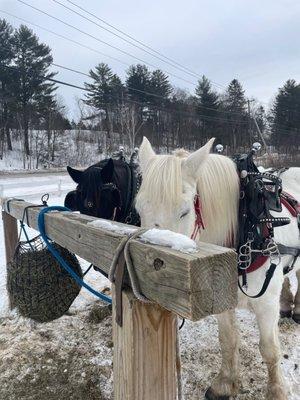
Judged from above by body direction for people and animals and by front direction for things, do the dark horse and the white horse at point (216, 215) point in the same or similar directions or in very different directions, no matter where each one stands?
same or similar directions

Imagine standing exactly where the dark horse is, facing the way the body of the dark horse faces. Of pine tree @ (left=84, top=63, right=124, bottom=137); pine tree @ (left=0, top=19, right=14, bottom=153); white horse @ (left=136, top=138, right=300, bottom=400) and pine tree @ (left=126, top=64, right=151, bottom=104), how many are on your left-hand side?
1

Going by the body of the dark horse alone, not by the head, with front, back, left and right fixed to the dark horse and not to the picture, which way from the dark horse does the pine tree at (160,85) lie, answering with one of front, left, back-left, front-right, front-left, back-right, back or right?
back-right

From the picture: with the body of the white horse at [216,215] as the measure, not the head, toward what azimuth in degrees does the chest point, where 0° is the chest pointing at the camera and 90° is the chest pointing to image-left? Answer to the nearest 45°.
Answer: approximately 45°

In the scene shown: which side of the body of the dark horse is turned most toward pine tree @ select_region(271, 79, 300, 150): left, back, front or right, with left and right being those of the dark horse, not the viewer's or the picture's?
back

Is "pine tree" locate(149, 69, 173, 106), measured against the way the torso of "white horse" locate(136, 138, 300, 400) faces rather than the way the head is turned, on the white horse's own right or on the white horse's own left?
on the white horse's own right

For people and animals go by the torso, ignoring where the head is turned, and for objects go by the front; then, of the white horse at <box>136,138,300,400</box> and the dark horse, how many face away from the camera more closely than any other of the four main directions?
0

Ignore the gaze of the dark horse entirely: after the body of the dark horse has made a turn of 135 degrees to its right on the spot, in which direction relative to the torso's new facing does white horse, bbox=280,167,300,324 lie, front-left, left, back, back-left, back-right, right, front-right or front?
right

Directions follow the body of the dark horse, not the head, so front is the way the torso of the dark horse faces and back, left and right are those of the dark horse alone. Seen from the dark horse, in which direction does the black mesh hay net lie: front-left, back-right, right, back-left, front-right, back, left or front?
front

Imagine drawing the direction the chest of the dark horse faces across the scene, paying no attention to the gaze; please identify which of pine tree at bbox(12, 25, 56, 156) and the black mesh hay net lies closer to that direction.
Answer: the black mesh hay net

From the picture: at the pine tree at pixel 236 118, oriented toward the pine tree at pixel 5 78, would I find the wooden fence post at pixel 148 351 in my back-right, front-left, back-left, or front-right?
front-left

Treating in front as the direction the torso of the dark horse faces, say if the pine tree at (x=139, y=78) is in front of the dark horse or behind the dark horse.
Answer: behind
